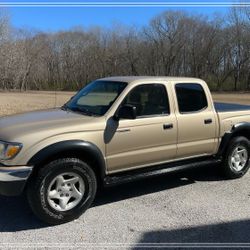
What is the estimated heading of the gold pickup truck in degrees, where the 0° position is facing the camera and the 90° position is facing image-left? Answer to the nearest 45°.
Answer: approximately 45°
